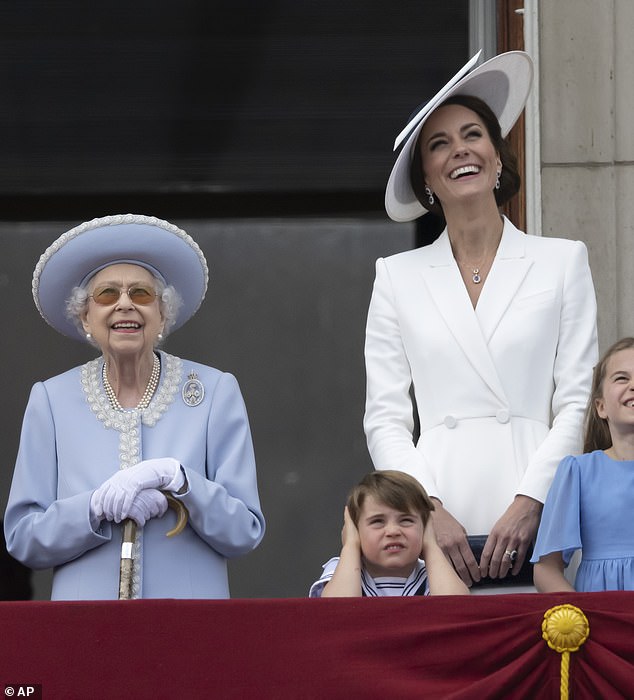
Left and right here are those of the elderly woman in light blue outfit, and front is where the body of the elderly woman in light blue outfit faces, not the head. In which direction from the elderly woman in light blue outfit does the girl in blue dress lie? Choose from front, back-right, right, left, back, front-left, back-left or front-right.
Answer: left

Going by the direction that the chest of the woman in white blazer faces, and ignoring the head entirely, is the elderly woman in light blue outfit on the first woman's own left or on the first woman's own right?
on the first woman's own right

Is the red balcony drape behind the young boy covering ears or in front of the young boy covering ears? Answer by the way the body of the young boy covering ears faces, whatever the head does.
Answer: in front

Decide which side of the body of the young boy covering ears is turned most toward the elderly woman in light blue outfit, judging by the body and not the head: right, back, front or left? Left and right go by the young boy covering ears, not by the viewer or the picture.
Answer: right

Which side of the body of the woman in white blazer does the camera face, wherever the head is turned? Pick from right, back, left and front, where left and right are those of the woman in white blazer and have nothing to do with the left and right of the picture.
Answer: front

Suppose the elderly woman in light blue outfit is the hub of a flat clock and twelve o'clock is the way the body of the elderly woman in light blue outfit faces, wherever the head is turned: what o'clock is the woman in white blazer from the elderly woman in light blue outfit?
The woman in white blazer is roughly at 9 o'clock from the elderly woman in light blue outfit.

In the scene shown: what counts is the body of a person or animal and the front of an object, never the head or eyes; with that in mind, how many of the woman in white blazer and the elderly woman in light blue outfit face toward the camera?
2

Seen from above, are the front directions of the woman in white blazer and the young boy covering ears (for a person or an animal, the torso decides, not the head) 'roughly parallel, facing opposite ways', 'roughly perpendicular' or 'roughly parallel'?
roughly parallel

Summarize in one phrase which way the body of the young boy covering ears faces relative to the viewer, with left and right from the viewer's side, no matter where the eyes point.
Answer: facing the viewer
